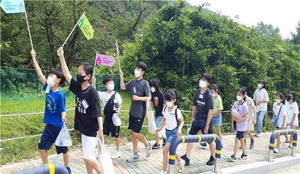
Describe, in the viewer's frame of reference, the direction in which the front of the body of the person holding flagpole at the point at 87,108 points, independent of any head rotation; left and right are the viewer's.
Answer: facing the viewer and to the left of the viewer

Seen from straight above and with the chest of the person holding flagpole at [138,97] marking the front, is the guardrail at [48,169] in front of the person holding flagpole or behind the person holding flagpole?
in front

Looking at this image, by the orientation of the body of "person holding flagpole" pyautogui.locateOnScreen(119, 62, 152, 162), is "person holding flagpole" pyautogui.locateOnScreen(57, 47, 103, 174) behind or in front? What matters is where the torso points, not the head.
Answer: in front

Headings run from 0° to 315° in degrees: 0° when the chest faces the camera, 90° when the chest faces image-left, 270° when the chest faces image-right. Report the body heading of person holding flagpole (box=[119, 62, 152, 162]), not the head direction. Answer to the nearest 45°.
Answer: approximately 45°

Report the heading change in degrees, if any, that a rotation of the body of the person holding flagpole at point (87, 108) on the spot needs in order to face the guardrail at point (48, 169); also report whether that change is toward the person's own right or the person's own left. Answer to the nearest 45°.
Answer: approximately 45° to the person's own left

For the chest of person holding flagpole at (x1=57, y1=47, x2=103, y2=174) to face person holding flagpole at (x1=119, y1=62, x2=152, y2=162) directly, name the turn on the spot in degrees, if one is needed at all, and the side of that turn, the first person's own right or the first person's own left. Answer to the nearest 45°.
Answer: approximately 180°

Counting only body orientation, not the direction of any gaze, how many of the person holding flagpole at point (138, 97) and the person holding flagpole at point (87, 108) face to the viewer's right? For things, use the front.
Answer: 0

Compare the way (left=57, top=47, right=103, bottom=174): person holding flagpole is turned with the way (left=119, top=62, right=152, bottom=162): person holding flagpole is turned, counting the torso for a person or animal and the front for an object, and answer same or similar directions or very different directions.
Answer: same or similar directions

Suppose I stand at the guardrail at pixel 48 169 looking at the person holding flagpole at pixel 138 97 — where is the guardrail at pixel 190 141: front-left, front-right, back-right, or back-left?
front-right

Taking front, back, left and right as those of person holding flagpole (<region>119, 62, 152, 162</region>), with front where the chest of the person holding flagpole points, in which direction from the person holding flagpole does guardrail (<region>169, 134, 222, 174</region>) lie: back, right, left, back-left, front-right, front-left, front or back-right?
left
